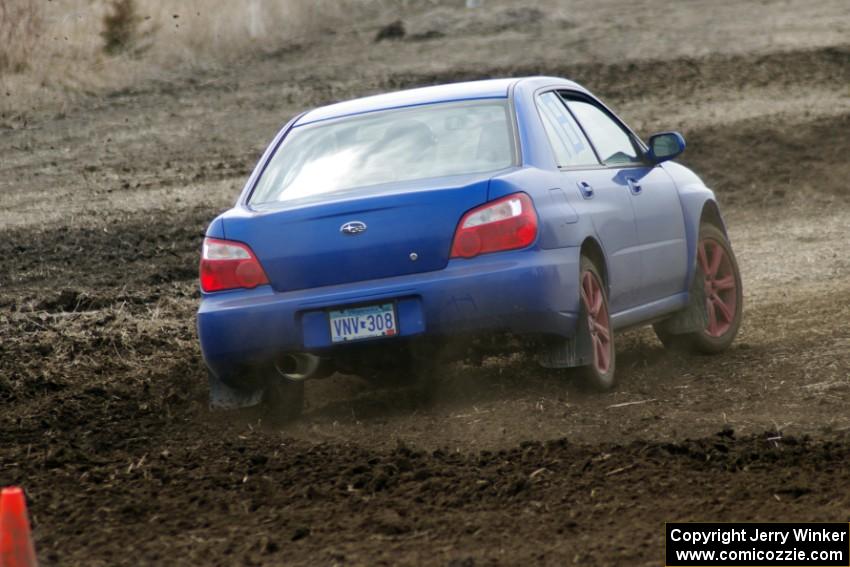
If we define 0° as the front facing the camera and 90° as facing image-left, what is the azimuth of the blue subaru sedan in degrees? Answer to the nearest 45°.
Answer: approximately 225°

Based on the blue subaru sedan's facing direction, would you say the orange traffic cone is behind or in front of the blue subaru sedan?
behind
